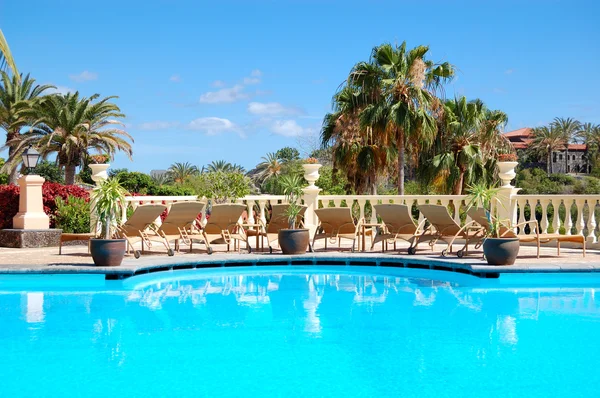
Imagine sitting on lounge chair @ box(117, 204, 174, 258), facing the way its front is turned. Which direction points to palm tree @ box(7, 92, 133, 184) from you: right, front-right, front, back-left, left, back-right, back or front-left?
front-right

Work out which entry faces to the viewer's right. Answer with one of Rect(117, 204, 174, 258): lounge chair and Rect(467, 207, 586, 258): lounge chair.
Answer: Rect(467, 207, 586, 258): lounge chair

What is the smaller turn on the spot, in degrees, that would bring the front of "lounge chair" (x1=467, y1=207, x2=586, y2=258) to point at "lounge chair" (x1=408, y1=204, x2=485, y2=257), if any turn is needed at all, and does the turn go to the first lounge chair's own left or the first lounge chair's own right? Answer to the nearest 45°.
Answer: approximately 180°

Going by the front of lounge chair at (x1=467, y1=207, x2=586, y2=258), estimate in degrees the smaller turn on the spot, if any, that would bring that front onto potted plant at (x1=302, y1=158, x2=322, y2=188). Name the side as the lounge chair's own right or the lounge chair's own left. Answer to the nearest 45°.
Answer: approximately 135° to the lounge chair's own left

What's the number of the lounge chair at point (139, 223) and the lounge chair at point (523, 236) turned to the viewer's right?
1

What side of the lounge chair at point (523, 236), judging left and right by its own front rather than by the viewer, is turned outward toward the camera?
right
